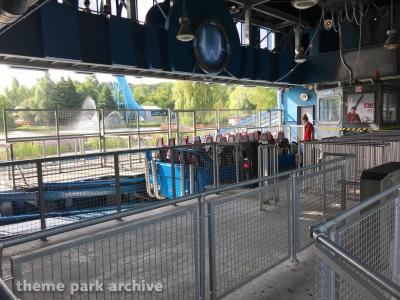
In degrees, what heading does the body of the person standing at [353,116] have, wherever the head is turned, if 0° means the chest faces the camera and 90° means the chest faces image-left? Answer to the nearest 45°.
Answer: approximately 45°

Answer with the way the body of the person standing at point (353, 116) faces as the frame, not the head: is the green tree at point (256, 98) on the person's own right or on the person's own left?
on the person's own right
